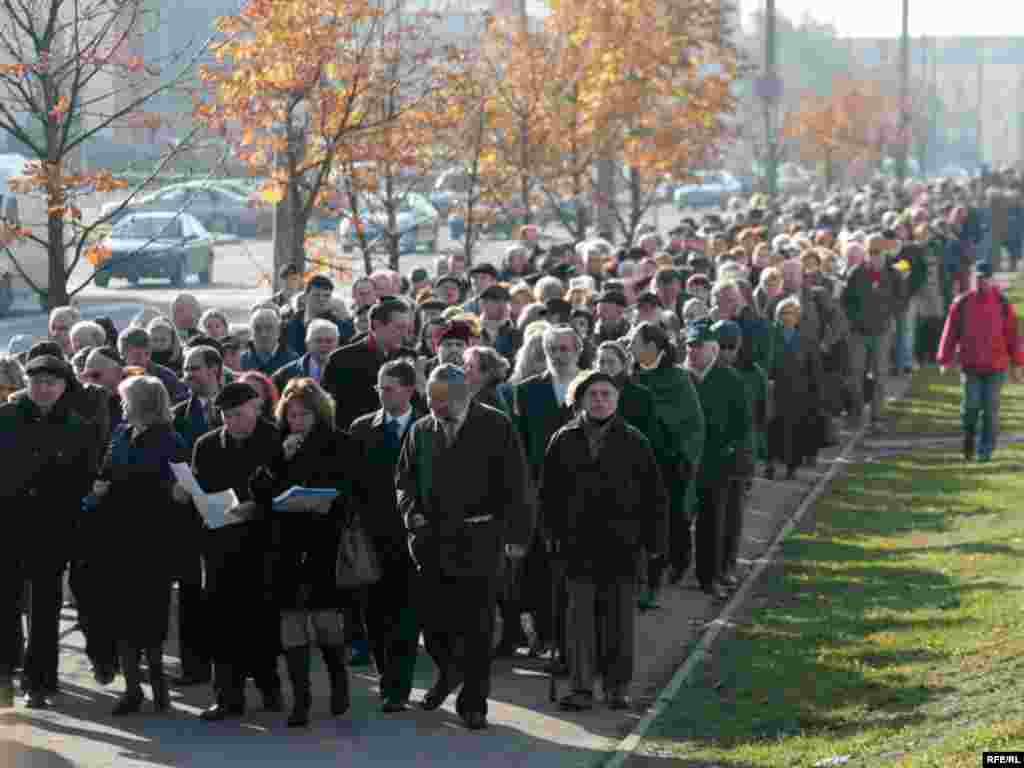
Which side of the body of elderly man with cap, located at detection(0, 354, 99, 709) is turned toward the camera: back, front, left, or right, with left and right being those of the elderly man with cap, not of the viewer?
front

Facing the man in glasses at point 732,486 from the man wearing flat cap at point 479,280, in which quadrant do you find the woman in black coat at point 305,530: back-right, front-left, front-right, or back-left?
front-right

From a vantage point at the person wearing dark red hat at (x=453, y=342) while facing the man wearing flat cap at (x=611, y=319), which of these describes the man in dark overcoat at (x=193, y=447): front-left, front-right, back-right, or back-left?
back-left

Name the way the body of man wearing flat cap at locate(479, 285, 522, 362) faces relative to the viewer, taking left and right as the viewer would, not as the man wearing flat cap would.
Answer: facing the viewer

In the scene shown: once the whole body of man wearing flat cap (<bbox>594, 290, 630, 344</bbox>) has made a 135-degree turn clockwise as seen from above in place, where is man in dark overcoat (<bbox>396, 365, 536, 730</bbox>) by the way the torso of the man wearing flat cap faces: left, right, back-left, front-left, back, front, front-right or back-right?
back

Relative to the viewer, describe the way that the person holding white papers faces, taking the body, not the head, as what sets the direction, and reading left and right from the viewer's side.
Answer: facing the viewer and to the left of the viewer

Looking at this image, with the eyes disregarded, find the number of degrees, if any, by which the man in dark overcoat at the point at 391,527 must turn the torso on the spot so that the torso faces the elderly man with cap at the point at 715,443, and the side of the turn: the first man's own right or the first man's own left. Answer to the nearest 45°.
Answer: approximately 135° to the first man's own left

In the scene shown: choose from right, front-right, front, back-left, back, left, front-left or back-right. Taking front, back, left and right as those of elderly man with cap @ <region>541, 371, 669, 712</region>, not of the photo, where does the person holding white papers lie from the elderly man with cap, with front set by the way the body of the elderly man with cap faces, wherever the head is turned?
right

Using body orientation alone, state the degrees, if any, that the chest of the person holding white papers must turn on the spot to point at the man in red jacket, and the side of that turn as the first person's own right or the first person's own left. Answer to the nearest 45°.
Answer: approximately 180°

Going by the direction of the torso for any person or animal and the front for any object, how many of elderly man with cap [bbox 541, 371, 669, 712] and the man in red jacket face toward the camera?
2
